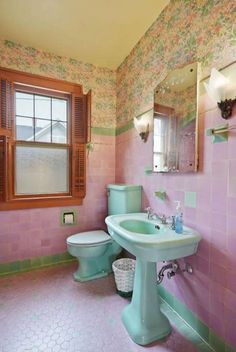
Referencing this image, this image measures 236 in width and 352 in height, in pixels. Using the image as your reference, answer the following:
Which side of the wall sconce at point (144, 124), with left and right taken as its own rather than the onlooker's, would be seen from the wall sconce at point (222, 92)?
left

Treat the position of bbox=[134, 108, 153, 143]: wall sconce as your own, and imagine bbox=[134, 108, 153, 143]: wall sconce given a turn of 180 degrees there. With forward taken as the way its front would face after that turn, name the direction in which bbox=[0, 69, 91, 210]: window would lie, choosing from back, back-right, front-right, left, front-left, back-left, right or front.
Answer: back-left

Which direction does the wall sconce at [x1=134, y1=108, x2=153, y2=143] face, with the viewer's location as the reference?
facing the viewer and to the left of the viewer

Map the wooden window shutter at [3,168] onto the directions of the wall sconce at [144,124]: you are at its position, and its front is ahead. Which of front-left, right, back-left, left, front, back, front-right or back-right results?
front-right

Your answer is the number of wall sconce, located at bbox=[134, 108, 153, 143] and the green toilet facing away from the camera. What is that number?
0

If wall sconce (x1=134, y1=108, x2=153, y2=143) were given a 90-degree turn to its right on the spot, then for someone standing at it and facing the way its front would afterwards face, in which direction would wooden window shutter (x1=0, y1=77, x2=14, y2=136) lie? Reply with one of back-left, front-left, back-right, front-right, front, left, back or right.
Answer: front-left

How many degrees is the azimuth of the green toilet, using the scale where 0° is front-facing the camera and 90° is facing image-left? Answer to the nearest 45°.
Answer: approximately 45°
